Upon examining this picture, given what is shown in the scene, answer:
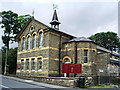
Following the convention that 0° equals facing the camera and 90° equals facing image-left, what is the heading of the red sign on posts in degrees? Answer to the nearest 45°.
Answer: approximately 0°
